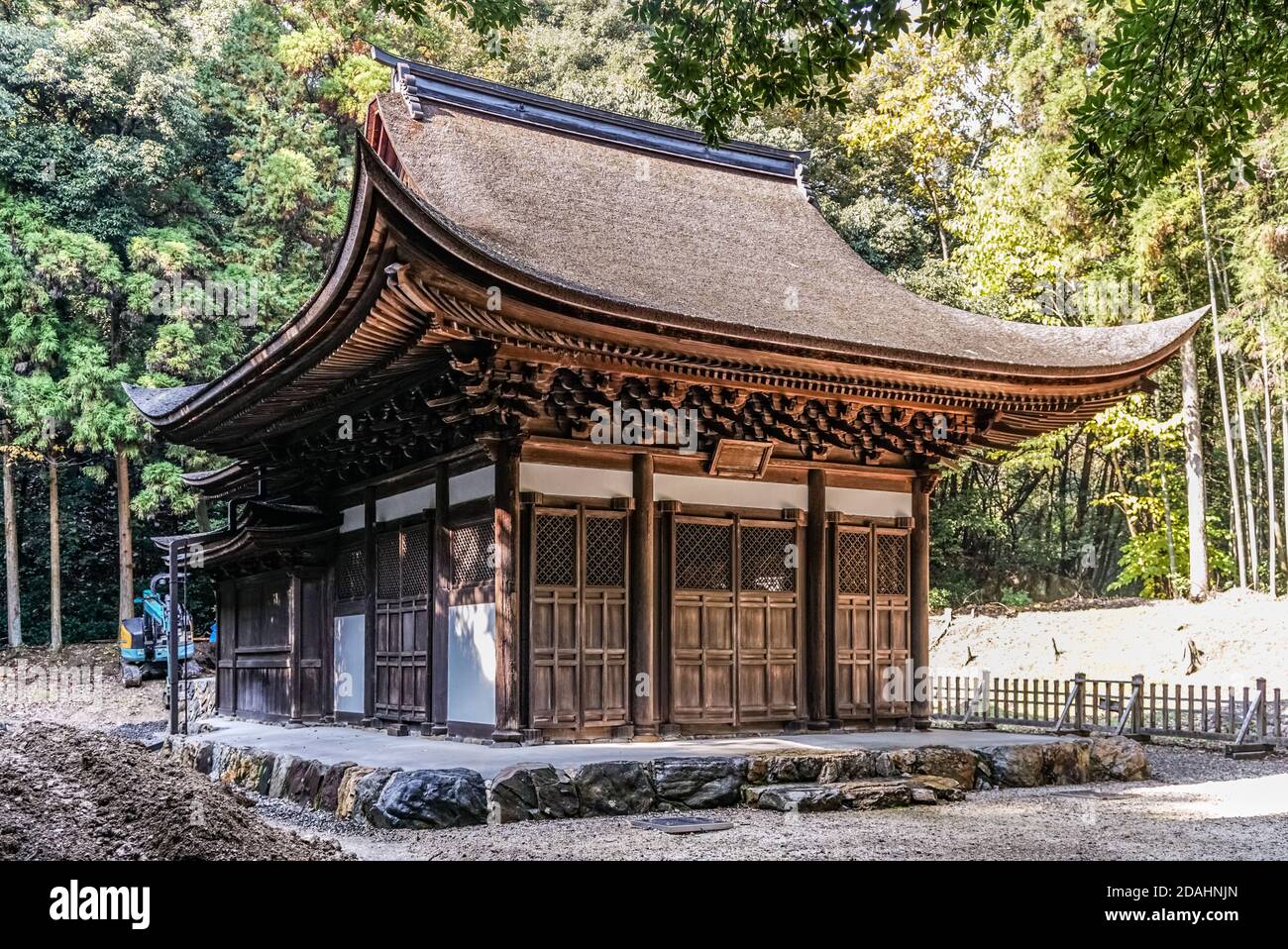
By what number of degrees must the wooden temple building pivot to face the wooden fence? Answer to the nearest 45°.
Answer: approximately 90° to its left

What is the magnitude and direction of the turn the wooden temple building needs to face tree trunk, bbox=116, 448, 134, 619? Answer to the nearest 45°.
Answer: approximately 180°

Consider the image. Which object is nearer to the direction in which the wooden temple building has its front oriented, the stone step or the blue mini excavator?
the stone step

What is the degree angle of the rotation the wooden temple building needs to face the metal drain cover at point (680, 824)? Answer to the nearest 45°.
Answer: approximately 45° to its right

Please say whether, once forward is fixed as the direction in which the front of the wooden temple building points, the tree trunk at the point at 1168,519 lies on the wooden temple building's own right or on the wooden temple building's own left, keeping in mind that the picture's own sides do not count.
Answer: on the wooden temple building's own left

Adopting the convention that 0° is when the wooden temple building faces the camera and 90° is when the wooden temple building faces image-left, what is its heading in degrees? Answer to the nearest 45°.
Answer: approximately 315°

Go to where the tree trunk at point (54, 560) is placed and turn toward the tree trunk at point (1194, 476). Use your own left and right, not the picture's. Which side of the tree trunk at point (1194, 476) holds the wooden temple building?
right

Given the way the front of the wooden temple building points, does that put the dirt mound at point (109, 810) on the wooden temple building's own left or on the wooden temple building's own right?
on the wooden temple building's own right

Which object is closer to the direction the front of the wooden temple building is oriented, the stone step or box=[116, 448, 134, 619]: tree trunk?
the stone step

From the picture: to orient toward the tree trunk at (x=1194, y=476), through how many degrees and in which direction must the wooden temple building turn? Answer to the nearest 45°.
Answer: approximately 90° to its left

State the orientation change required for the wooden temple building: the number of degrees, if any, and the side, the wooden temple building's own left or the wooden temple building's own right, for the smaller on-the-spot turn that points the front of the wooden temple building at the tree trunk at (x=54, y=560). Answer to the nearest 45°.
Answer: approximately 180°

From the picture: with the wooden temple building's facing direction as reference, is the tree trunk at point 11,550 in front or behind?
behind
